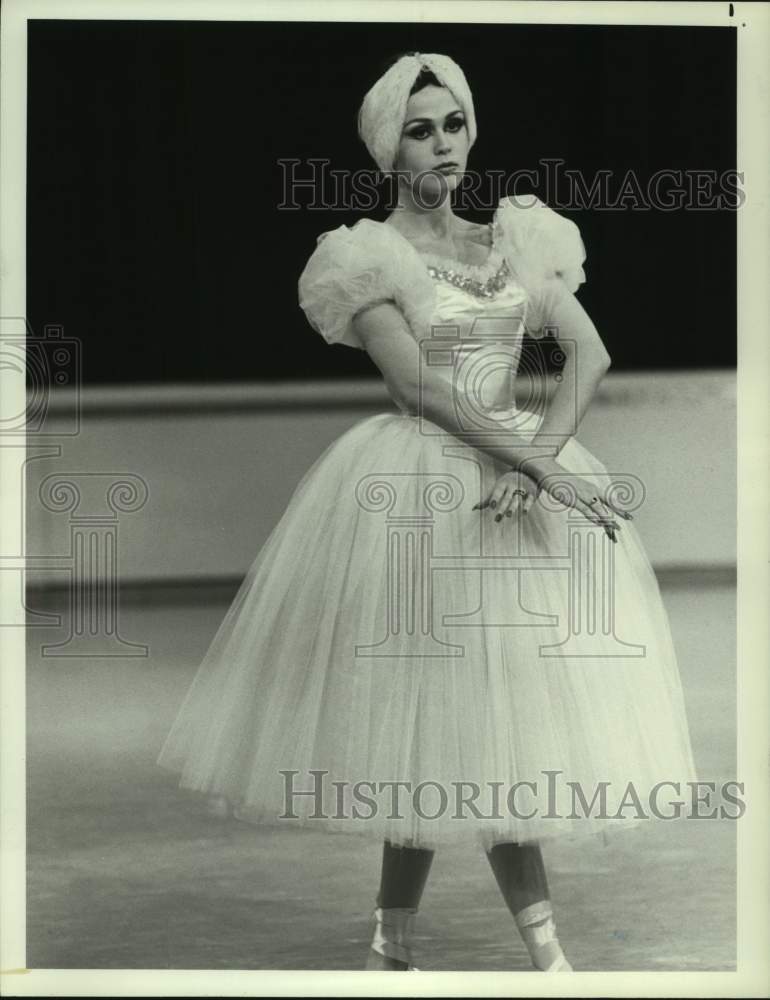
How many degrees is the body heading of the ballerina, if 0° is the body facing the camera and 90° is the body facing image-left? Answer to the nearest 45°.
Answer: approximately 315°
